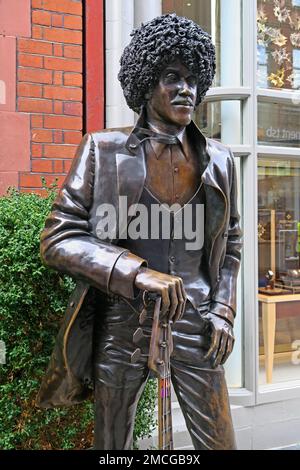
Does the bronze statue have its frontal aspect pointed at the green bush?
no

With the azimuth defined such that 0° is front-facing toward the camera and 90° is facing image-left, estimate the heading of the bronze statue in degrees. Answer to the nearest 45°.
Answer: approximately 315°
